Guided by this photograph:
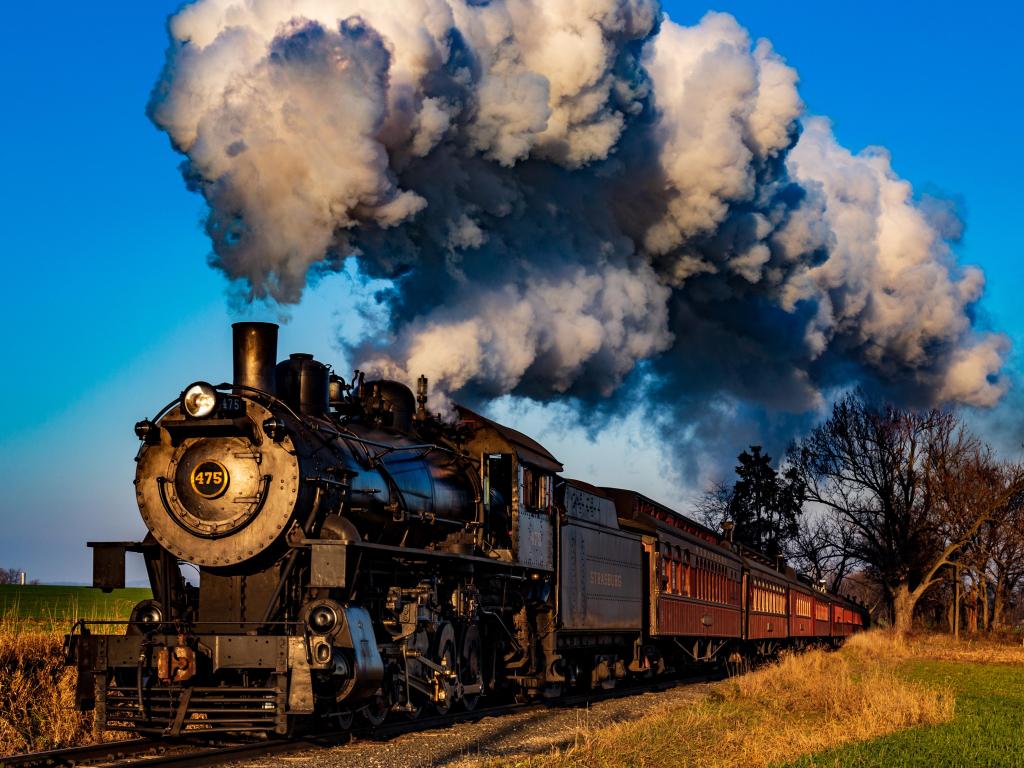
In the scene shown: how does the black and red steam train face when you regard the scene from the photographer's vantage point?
facing the viewer and to the left of the viewer
